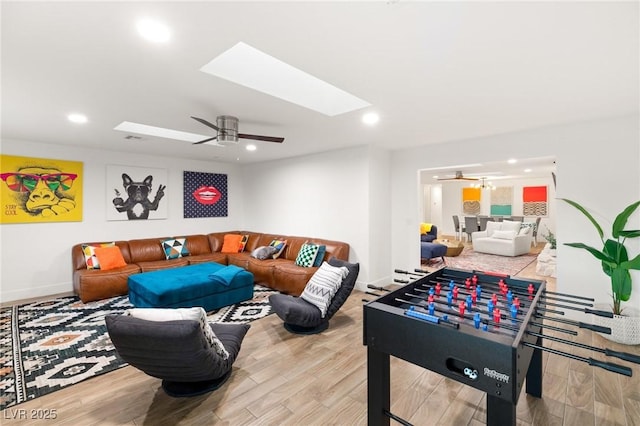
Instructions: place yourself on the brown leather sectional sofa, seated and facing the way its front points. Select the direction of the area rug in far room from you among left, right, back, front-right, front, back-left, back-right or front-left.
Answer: left

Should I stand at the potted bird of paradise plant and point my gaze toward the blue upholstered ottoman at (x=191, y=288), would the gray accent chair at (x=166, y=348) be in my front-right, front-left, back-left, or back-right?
front-left

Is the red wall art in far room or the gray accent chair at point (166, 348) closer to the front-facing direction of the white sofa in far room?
the gray accent chair

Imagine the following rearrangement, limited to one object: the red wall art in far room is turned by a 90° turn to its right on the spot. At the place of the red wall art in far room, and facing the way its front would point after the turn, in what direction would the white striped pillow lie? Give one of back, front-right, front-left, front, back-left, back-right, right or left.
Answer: left

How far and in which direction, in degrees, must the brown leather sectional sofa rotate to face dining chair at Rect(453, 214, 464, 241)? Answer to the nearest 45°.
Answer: approximately 90° to its left

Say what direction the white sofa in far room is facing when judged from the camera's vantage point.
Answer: facing the viewer and to the left of the viewer

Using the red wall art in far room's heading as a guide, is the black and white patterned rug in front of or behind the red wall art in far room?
in front

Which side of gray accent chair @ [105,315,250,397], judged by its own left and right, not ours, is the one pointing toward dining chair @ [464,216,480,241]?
front

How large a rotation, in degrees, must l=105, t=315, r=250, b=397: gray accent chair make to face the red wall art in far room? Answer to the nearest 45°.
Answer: approximately 45° to its right

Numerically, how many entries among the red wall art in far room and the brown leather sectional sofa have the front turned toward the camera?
2

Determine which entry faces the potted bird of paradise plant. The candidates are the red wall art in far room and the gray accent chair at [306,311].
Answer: the red wall art in far room

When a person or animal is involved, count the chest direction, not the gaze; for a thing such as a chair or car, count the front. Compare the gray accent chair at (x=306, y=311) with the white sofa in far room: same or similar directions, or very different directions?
same or similar directions

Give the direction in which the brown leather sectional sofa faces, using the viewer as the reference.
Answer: facing the viewer

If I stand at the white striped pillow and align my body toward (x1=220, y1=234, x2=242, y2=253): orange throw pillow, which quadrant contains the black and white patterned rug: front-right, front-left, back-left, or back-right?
front-left

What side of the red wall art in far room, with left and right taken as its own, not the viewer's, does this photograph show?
front

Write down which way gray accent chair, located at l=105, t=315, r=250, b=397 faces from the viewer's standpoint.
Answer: facing away from the viewer and to the right of the viewer

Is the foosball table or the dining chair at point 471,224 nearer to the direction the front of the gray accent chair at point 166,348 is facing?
the dining chair

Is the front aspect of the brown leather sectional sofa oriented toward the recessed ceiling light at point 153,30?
yes

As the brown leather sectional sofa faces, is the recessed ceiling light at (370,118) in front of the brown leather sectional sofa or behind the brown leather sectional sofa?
in front

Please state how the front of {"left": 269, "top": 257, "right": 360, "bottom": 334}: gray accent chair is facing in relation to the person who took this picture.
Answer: facing to the left of the viewer
